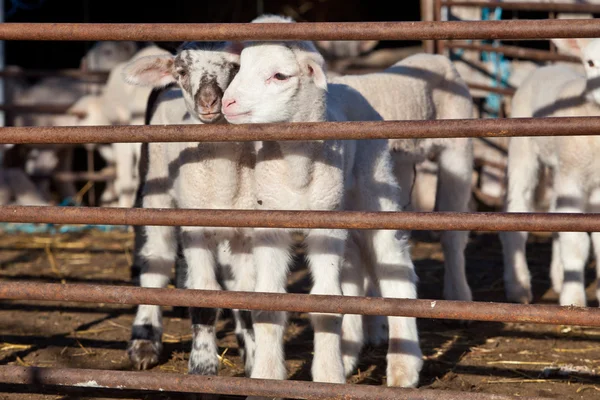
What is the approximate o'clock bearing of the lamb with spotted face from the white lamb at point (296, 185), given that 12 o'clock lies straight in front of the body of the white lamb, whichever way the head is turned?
The lamb with spotted face is roughly at 3 o'clock from the white lamb.

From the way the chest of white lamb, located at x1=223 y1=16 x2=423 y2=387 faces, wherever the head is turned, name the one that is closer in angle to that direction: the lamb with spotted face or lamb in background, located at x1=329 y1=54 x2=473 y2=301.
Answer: the lamb with spotted face

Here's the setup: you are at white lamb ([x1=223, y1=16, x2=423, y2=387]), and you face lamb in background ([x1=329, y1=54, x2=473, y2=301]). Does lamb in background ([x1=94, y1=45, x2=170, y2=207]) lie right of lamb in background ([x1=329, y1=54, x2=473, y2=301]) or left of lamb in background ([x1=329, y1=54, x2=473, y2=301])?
left

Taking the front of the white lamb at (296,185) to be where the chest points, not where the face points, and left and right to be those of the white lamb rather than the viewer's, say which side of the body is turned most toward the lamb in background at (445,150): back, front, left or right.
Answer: back

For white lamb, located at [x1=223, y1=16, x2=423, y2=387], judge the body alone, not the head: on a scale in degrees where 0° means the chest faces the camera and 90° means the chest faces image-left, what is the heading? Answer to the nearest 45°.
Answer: approximately 45°

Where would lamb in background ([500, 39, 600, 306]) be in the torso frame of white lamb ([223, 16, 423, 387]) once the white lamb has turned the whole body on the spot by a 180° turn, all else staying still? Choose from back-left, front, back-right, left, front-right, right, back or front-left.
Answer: front

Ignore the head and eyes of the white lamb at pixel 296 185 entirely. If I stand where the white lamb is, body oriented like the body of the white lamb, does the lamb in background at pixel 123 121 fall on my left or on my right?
on my right
